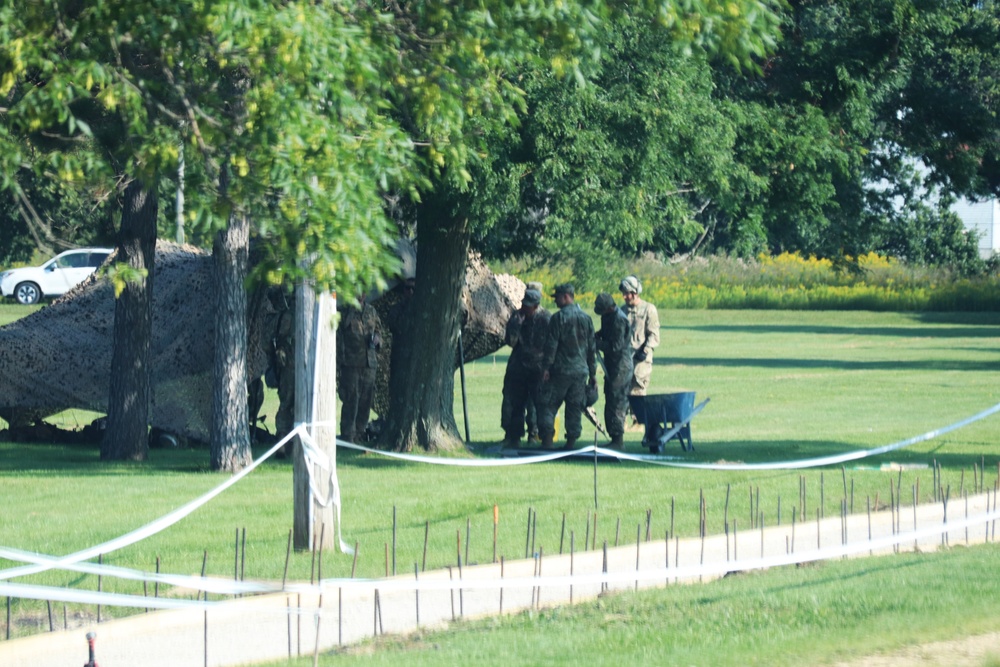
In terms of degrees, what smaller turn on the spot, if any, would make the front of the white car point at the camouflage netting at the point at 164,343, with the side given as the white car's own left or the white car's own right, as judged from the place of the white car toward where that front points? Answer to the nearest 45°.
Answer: approximately 90° to the white car's own left

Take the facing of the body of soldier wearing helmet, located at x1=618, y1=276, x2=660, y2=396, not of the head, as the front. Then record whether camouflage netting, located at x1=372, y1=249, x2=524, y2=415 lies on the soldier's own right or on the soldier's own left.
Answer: on the soldier's own right

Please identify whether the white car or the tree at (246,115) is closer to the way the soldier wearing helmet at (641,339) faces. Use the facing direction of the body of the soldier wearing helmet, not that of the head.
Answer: the tree

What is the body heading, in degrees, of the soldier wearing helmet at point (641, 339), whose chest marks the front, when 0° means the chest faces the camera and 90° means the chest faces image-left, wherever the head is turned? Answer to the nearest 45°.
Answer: approximately 45°

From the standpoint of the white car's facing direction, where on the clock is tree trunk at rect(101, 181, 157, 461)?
The tree trunk is roughly at 9 o'clock from the white car.

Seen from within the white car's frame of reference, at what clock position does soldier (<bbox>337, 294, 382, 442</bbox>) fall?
The soldier is roughly at 9 o'clock from the white car.

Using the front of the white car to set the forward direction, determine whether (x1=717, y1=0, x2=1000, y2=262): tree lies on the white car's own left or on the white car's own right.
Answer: on the white car's own right

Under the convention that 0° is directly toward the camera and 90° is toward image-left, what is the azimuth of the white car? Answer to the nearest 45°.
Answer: approximately 90°
